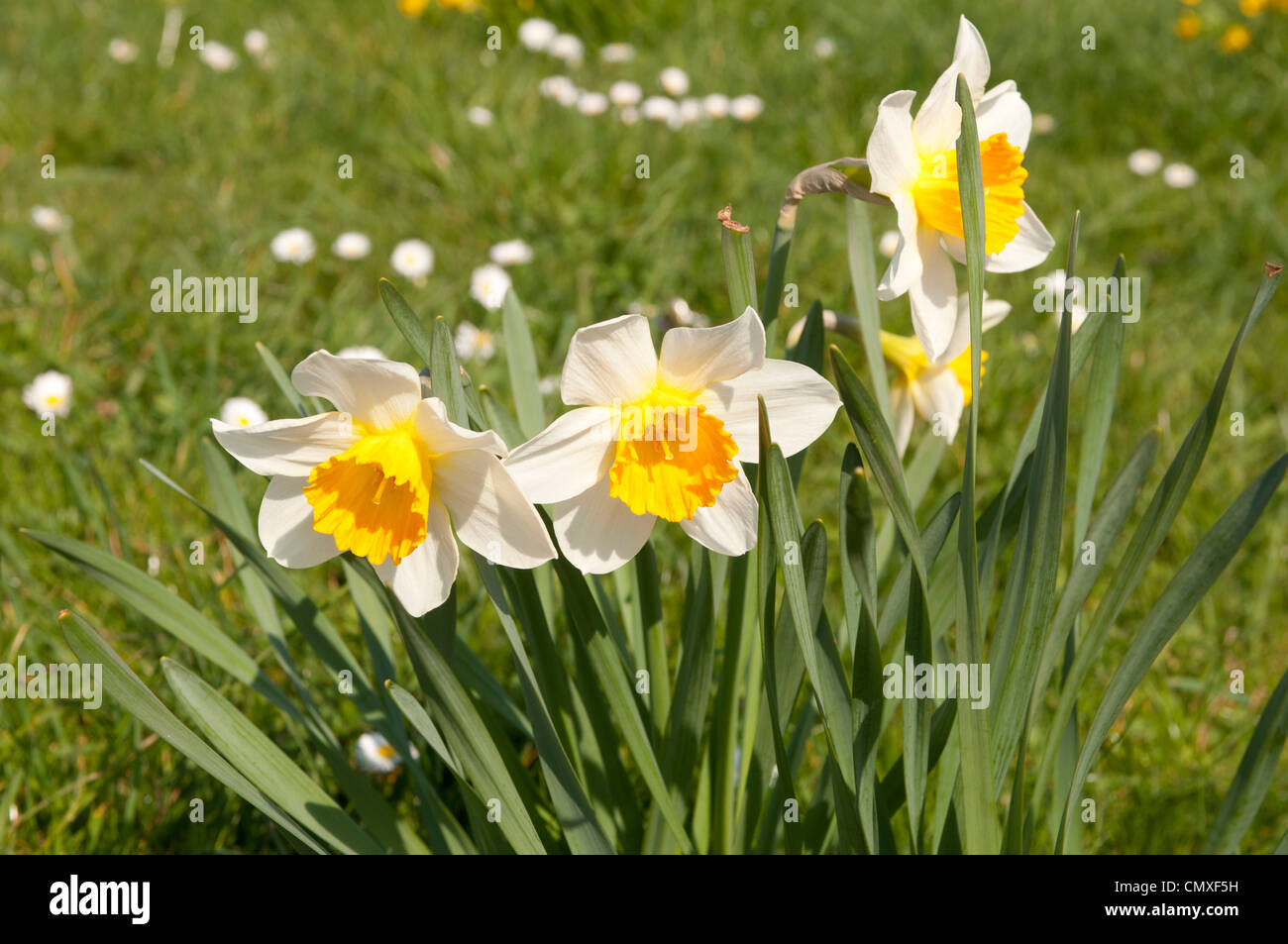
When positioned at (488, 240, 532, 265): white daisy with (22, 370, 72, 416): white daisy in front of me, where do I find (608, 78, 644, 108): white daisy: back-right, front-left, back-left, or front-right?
back-right

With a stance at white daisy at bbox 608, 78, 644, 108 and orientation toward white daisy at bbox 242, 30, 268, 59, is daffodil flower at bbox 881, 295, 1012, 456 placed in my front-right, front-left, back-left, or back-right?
back-left

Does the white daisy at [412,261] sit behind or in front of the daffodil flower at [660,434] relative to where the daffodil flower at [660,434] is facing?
behind

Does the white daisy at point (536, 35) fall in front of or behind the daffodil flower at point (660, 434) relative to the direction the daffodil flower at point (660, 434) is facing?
behind

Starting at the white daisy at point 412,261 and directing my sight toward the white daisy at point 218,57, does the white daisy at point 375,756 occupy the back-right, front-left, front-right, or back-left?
back-left

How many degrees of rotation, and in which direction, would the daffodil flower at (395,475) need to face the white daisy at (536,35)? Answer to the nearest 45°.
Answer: approximately 135° to its right

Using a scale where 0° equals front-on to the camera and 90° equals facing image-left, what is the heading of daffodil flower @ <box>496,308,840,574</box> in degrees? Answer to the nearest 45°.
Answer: approximately 0°

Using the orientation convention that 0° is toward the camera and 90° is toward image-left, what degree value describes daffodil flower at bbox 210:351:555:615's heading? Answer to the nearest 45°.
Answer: approximately 45°

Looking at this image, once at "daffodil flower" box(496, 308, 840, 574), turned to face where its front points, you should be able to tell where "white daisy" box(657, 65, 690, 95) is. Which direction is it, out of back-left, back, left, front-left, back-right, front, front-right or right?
back

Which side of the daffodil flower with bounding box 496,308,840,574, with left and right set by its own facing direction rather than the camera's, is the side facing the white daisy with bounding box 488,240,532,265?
back

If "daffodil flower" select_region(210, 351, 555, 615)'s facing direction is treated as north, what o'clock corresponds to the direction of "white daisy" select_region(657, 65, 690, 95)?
The white daisy is roughly at 5 o'clock from the daffodil flower.

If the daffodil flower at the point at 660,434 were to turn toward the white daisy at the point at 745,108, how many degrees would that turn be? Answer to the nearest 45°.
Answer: approximately 180°
